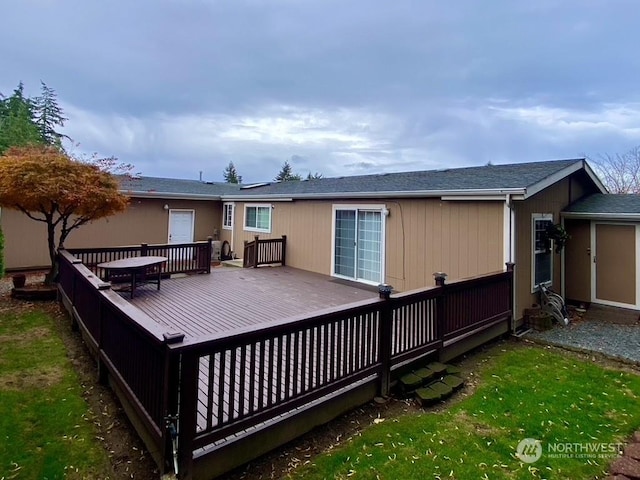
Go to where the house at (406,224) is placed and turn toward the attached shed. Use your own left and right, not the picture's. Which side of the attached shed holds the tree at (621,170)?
left

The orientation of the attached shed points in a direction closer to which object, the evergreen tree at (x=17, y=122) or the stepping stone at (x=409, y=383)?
the stepping stone

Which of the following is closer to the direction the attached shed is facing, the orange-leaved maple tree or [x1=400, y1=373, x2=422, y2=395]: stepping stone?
the stepping stone

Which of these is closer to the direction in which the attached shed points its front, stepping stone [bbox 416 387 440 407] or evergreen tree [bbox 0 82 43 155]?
the stepping stone

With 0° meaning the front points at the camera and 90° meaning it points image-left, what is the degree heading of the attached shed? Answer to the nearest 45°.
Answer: approximately 0°

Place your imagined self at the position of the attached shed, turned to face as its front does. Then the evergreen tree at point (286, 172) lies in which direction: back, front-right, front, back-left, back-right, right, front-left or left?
back-right

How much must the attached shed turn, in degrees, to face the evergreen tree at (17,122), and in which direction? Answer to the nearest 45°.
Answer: approximately 90° to its right

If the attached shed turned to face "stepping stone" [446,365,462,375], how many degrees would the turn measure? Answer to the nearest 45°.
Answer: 0° — it already faces it

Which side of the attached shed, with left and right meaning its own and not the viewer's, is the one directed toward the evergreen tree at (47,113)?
right

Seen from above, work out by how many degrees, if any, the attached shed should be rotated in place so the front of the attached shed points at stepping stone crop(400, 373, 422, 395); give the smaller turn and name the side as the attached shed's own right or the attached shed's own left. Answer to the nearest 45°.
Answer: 0° — it already faces it

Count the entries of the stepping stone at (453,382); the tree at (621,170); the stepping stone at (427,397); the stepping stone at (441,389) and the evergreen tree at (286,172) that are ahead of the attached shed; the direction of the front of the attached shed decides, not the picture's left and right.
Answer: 3

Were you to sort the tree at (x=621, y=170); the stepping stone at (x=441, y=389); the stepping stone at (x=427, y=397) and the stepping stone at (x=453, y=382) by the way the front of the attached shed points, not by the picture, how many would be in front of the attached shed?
3

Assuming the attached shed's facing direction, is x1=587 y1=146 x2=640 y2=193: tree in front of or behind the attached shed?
behind
